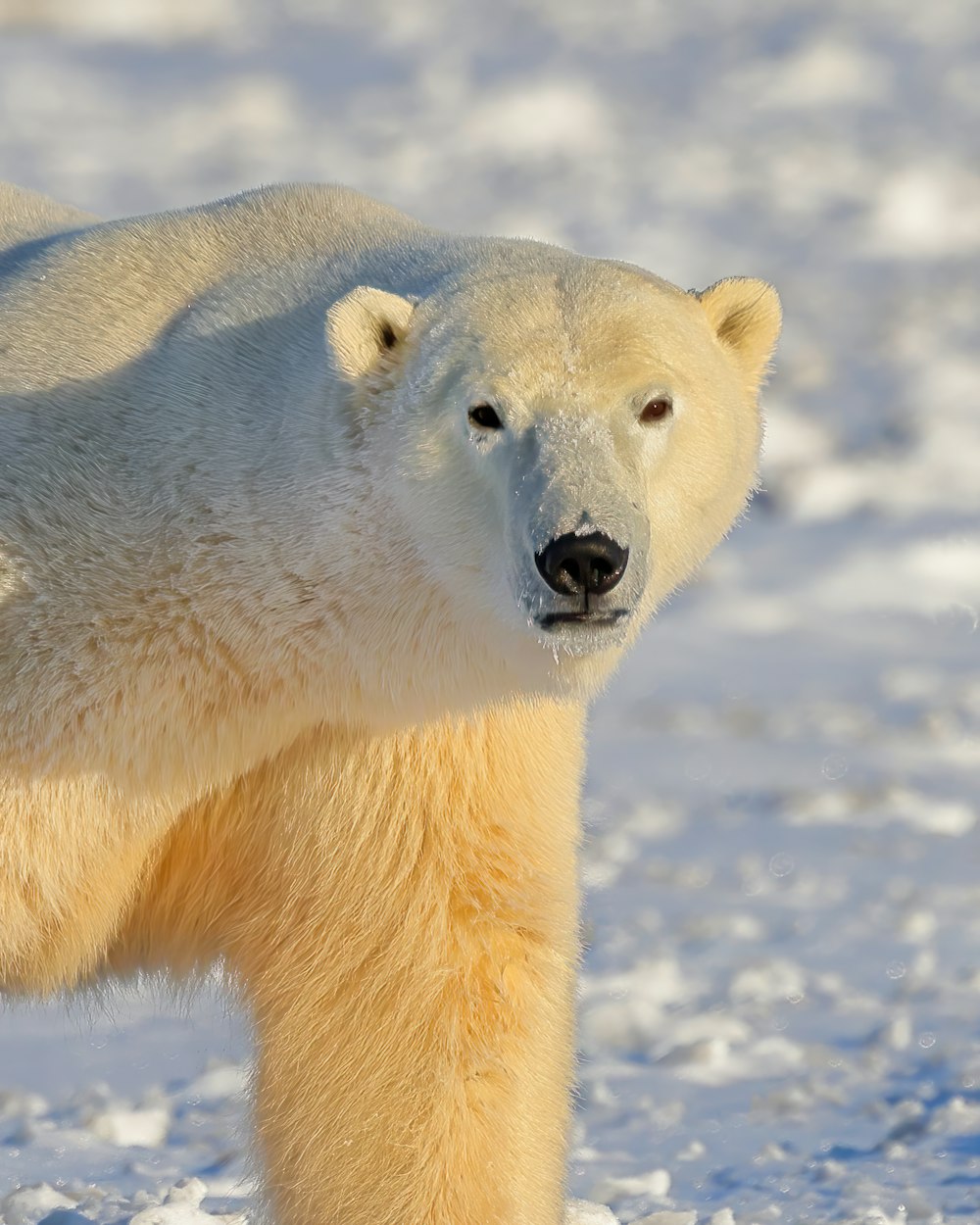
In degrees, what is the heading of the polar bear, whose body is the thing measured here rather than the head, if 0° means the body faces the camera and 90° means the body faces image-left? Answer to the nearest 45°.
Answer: approximately 315°
